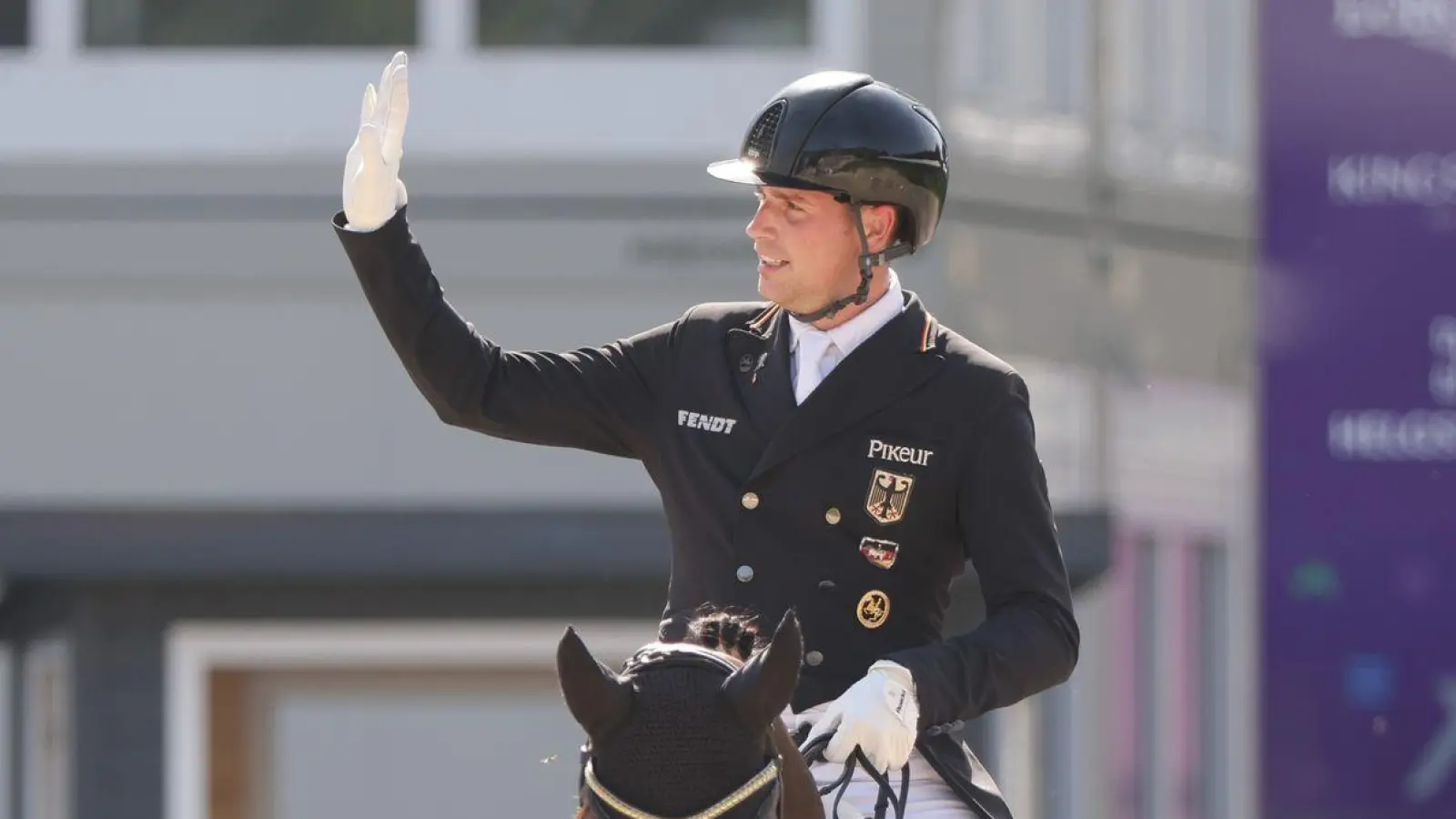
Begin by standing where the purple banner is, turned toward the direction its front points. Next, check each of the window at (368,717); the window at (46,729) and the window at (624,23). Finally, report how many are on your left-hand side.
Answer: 0

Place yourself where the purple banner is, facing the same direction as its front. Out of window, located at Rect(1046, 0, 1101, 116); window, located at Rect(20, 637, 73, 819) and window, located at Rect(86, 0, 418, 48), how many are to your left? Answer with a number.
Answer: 0

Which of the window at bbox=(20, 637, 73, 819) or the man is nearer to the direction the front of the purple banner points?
the man

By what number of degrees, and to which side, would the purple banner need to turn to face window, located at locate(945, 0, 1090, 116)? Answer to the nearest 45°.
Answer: approximately 180°

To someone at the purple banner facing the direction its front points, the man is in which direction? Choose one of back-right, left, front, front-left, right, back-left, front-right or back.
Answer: front

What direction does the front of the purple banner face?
toward the camera

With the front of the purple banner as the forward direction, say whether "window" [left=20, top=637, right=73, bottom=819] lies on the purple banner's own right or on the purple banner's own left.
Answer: on the purple banner's own right

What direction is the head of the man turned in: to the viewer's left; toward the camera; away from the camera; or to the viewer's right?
to the viewer's left

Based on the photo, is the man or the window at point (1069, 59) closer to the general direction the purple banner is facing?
the man

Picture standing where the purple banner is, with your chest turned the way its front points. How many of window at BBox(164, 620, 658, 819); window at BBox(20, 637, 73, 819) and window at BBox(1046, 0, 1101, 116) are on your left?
0

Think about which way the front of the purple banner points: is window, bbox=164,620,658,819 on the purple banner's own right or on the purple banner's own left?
on the purple banner's own right

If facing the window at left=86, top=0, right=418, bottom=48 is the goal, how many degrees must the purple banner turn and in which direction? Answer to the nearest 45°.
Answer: approximately 90° to its right

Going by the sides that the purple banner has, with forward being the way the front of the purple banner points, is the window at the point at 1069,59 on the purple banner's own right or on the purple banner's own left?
on the purple banner's own right
